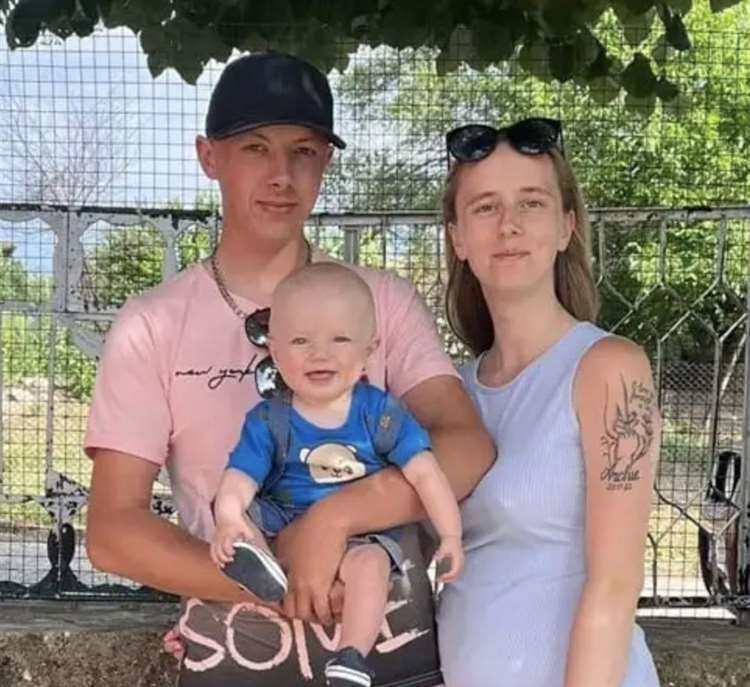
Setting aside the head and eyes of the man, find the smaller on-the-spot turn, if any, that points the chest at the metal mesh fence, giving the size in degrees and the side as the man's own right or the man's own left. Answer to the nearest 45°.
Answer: approximately 180°

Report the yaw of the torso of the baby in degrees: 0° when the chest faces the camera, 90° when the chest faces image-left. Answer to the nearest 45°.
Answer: approximately 0°

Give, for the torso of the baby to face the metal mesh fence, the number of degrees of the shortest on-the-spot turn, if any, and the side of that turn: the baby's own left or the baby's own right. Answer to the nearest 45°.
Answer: approximately 180°
